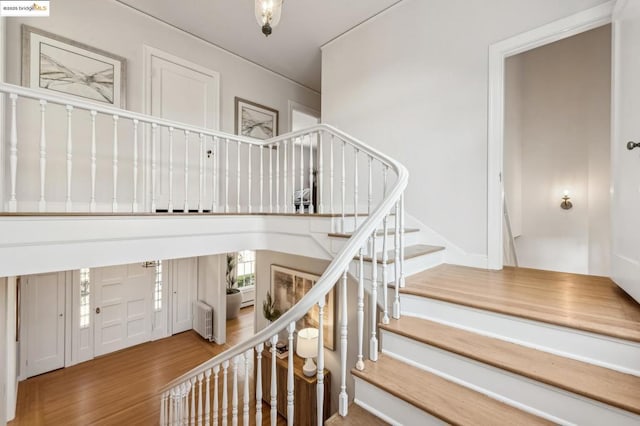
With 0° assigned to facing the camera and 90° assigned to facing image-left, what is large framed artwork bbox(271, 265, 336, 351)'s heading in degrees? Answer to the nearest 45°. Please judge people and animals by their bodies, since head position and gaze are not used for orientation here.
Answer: approximately 45°

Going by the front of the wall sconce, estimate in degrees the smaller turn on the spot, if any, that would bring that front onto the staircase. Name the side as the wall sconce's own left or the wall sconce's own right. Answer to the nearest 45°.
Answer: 0° — it already faces it

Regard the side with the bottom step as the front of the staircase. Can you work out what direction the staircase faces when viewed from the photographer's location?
facing the viewer and to the left of the viewer

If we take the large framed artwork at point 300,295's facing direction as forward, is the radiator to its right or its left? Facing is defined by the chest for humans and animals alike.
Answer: on its right

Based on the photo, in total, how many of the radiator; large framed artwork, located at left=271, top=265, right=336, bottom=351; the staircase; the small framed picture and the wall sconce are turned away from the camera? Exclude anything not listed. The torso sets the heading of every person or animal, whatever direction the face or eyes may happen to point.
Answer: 0

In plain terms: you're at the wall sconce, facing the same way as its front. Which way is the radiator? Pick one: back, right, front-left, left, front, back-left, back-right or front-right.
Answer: front-right

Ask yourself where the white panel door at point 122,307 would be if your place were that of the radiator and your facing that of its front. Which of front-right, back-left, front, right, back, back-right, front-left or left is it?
front-right

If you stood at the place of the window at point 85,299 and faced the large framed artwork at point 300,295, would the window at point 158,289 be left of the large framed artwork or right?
left

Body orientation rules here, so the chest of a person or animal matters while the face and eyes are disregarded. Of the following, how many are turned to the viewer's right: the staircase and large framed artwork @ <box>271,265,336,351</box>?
0

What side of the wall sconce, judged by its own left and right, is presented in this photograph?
front
